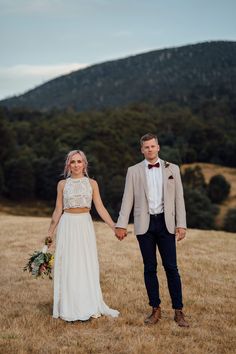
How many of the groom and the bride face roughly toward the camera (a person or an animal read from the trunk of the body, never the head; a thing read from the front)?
2

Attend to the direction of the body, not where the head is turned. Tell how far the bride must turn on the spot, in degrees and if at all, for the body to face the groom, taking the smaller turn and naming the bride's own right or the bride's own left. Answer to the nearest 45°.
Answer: approximately 90° to the bride's own left

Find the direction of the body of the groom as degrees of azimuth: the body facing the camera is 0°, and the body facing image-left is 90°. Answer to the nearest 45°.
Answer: approximately 0°

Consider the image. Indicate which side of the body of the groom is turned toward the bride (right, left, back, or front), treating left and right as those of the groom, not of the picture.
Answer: right

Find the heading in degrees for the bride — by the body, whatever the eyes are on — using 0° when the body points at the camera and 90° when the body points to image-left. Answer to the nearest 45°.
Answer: approximately 0°
